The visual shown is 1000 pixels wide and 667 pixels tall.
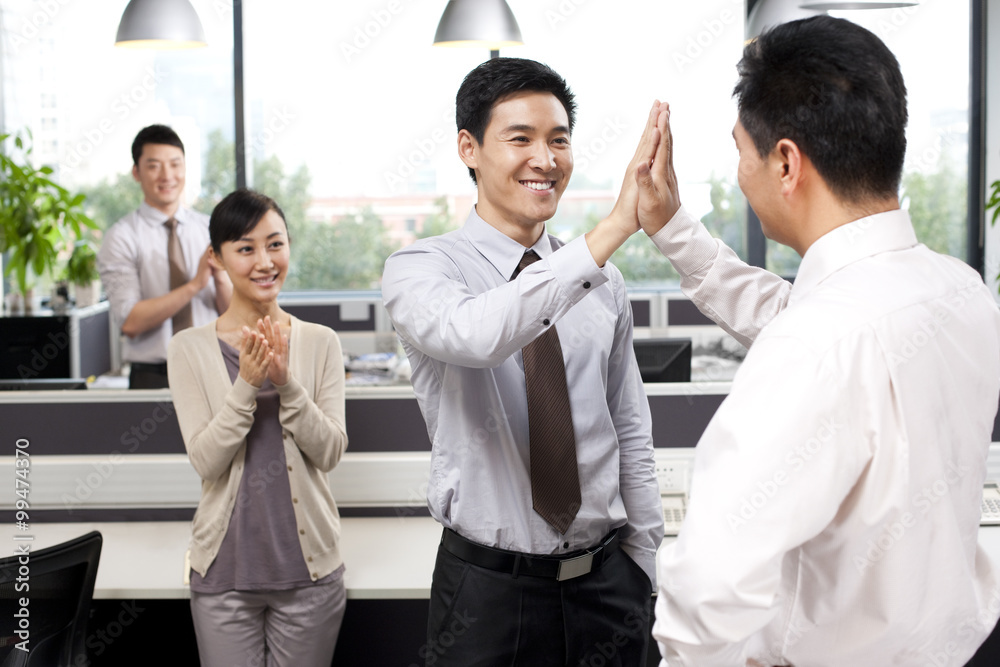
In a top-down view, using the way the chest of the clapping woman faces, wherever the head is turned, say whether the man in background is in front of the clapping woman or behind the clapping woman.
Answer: behind

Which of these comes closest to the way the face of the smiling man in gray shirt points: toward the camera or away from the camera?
toward the camera

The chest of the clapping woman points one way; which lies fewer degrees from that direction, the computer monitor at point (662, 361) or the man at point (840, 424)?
the man

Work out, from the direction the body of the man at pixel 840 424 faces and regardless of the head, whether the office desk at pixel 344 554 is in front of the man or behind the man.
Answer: in front

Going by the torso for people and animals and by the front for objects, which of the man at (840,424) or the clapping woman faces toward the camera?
the clapping woman

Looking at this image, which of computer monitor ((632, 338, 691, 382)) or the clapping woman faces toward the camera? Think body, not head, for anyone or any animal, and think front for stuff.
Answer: the clapping woman

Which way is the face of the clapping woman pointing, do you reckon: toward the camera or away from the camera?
toward the camera

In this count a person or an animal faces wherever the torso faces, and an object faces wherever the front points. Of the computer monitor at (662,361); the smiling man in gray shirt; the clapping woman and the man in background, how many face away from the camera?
1

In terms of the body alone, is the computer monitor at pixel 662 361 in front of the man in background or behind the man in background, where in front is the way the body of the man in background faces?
in front

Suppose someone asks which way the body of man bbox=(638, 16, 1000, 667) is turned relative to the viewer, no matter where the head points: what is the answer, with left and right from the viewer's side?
facing away from the viewer and to the left of the viewer

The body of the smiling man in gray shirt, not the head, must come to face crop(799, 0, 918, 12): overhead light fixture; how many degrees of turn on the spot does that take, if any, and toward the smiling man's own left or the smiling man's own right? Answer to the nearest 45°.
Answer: approximately 90° to the smiling man's own left

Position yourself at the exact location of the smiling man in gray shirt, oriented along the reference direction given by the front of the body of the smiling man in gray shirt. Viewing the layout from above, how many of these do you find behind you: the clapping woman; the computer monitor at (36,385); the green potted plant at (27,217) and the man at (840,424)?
3

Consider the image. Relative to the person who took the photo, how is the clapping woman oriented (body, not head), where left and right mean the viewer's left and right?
facing the viewer

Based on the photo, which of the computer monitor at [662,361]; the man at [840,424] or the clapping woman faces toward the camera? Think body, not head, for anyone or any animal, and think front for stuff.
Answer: the clapping woman

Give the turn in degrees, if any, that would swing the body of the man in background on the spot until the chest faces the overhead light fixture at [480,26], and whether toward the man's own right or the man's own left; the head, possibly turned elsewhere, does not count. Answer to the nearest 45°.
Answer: approximately 45° to the man's own left

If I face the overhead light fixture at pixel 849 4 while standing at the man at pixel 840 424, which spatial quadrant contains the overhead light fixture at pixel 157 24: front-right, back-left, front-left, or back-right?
front-left

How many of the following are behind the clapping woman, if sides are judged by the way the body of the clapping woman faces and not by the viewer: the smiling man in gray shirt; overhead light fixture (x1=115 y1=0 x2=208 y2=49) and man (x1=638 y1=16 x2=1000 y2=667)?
1
